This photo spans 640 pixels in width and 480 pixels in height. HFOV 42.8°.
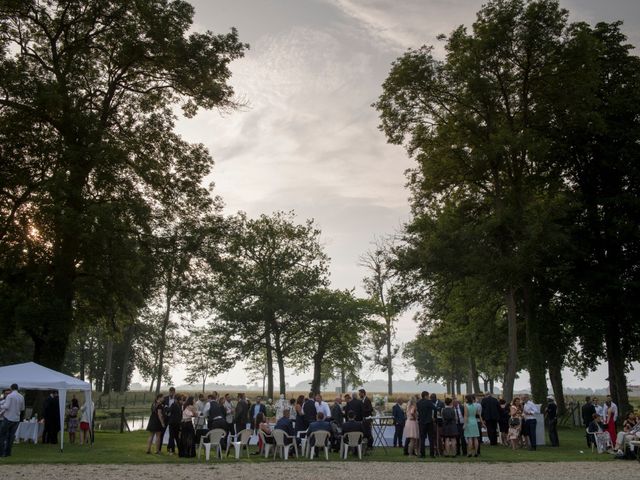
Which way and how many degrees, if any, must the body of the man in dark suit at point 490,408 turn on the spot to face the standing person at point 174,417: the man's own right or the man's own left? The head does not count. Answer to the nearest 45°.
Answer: approximately 135° to the man's own left

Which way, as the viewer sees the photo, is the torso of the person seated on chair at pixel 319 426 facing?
away from the camera

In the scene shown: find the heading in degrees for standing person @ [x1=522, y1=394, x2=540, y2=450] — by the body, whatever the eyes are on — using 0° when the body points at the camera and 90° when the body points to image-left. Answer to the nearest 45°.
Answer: approximately 90°

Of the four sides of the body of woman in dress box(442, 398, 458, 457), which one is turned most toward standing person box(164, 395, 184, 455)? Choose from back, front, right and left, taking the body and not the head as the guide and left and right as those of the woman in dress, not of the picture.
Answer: left

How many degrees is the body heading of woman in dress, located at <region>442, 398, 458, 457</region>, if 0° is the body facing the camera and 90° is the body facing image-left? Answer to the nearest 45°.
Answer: approximately 180°

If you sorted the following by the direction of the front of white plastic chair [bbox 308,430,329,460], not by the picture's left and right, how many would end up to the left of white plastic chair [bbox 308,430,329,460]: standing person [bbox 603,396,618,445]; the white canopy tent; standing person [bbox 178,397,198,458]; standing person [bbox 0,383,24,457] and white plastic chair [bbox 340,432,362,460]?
3

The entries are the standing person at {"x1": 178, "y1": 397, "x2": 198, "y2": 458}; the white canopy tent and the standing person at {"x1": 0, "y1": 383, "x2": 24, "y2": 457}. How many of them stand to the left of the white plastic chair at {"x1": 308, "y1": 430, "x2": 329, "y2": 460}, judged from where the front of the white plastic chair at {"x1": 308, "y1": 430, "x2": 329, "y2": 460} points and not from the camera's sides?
3

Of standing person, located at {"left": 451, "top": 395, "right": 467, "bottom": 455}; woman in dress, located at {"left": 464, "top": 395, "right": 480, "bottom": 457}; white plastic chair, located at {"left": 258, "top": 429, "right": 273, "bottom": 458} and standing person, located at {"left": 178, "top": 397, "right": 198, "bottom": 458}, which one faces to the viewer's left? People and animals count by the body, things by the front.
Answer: standing person, located at {"left": 451, "top": 395, "right": 467, "bottom": 455}

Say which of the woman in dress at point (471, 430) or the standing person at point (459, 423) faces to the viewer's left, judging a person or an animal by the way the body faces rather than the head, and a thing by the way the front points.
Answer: the standing person

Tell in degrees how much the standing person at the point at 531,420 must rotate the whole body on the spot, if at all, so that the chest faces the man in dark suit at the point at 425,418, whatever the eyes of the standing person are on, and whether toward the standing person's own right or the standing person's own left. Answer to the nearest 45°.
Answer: approximately 45° to the standing person's own left

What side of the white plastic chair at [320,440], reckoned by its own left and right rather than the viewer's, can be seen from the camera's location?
back
